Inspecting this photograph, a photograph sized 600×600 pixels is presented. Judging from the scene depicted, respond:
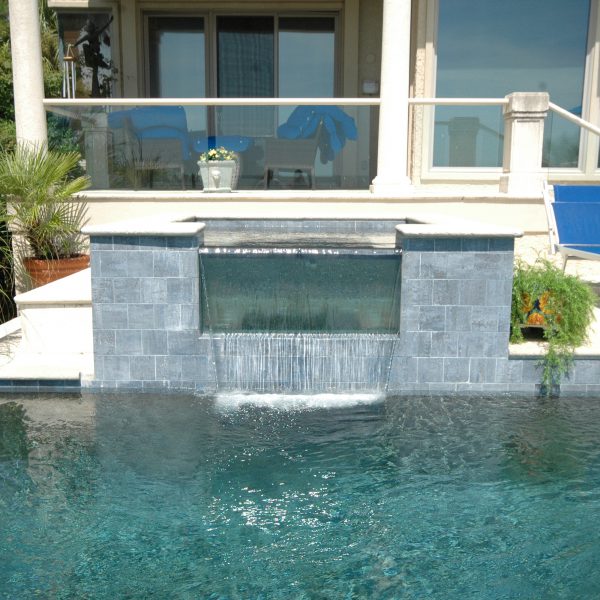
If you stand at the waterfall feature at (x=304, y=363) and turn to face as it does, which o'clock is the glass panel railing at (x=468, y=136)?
The glass panel railing is roughly at 7 o'clock from the waterfall feature.

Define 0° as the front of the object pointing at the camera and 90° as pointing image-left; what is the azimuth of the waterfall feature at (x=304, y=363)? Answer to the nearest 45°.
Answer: approximately 0°

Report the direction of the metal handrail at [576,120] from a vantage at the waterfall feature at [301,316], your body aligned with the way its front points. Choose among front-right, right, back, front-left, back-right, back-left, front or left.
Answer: back-left

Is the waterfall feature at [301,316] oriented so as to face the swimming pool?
yes

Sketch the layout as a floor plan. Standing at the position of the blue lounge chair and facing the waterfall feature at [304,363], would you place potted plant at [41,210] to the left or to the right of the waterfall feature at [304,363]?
right

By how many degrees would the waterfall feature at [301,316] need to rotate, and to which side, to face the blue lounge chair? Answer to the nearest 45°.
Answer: approximately 135° to its left

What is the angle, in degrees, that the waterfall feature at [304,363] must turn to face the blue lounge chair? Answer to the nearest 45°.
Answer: approximately 135° to its left
